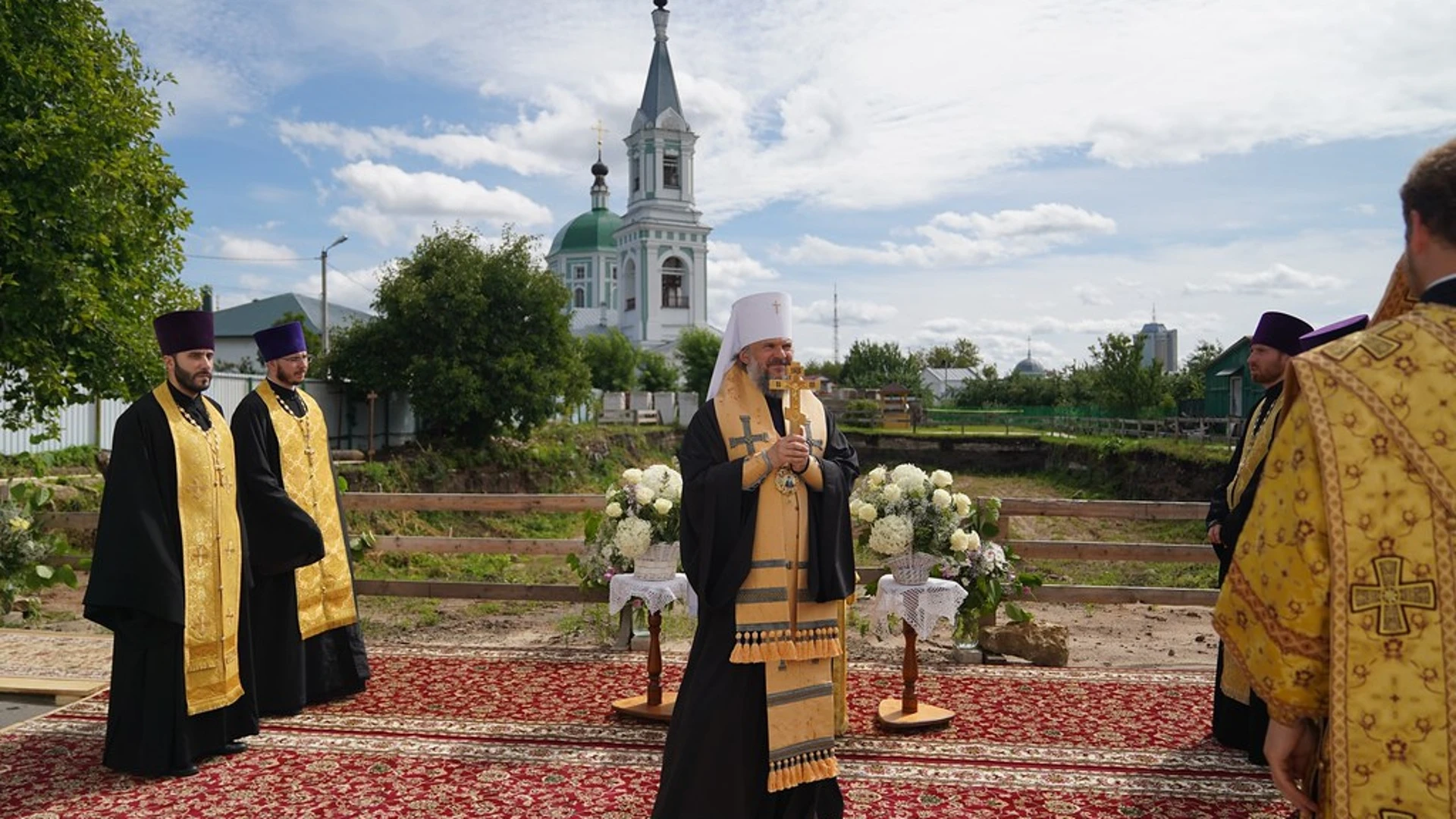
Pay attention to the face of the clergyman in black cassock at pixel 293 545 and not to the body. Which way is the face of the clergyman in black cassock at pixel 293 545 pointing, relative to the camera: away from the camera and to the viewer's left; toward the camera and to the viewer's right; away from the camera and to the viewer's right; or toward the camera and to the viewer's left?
toward the camera and to the viewer's right

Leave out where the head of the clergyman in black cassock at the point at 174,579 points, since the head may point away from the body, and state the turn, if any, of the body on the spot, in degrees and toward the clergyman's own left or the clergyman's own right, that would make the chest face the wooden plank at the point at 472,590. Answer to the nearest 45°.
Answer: approximately 90° to the clergyman's own left

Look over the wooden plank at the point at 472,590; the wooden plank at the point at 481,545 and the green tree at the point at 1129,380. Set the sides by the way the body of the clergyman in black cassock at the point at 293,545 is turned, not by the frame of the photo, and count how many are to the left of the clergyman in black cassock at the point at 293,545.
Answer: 3

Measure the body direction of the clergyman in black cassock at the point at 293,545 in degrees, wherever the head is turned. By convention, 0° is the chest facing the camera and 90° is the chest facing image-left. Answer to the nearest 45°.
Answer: approximately 315°

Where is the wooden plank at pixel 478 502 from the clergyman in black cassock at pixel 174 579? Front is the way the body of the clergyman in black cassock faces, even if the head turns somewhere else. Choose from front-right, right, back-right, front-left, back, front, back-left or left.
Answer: left

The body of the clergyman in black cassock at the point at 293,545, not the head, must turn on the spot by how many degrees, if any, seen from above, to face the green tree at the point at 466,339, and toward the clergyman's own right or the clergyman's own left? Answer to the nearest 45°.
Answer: approximately 135° to the clergyman's own left

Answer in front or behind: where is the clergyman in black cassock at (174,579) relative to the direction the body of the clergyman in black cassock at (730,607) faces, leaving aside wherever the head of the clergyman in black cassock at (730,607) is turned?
behind

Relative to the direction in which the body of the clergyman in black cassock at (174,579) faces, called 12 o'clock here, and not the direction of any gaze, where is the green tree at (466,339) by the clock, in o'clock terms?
The green tree is roughly at 8 o'clock from the clergyman in black cassock.

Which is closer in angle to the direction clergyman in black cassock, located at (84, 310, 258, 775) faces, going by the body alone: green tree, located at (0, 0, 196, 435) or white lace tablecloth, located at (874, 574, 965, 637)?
the white lace tablecloth
